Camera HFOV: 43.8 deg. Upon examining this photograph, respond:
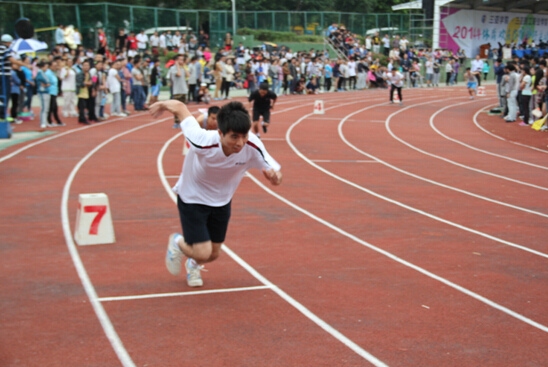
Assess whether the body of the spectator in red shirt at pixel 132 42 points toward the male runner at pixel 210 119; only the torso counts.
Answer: yes

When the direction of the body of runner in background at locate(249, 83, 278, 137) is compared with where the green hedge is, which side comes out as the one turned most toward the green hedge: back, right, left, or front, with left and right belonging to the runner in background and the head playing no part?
back

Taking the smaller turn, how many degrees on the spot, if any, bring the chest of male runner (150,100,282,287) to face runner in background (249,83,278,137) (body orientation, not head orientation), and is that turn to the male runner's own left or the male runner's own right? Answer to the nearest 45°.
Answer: approximately 135° to the male runner's own left

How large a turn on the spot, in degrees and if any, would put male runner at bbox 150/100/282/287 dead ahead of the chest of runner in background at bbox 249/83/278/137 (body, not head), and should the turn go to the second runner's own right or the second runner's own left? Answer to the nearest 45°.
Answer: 0° — they already face them

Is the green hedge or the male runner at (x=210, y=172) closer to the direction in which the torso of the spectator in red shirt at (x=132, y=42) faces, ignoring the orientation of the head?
the male runner

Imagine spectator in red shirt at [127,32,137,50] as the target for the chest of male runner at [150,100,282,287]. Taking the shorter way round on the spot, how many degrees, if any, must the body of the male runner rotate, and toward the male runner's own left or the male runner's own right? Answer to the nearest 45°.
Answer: approximately 135° to the male runner's own left

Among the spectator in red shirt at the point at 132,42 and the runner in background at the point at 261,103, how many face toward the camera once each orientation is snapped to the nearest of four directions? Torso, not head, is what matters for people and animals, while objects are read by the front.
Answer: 2

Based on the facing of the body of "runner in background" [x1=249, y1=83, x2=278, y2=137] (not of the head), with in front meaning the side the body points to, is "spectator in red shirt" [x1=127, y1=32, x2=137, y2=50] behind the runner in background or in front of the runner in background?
behind

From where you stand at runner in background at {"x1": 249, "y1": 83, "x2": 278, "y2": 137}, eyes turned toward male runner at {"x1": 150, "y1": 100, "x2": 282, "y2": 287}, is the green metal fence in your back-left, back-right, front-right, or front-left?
back-right

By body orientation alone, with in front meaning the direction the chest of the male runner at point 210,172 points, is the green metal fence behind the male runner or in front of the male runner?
behind

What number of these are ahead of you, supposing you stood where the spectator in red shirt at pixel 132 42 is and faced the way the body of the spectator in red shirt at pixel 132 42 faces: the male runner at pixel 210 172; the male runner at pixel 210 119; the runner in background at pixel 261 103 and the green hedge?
3
